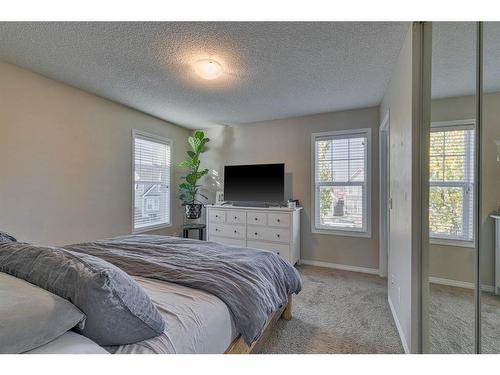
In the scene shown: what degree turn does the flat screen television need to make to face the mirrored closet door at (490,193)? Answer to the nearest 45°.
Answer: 0° — it already faces it

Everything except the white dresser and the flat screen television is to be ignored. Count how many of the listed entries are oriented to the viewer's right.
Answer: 0

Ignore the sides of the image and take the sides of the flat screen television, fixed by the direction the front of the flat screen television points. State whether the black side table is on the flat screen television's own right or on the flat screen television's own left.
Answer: on the flat screen television's own right

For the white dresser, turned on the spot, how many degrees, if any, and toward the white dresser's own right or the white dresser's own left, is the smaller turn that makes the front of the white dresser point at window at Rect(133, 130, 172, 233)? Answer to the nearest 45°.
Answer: approximately 45° to the white dresser's own right

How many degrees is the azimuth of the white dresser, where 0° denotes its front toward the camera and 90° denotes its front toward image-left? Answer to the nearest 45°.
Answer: approximately 45°

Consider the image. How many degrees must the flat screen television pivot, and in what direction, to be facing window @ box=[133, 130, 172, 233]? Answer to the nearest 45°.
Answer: approximately 90° to its right

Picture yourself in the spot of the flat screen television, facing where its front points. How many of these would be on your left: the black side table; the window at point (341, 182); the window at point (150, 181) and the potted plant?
1

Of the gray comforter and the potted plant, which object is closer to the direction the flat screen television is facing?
the gray comforter

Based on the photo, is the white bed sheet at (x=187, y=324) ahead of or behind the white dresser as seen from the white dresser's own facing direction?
ahead

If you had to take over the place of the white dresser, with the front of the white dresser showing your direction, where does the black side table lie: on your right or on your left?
on your right
